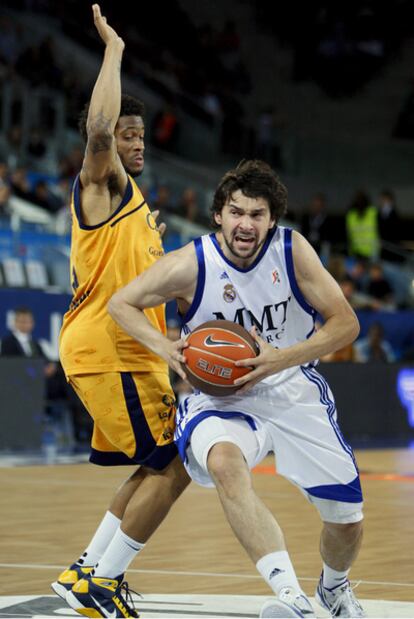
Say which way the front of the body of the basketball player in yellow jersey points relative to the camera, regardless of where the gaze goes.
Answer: to the viewer's right

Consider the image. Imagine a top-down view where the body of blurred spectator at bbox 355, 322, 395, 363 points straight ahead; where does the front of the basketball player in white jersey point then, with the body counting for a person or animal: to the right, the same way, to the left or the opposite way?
the same way

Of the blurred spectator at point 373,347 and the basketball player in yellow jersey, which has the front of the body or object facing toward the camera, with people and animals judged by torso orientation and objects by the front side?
the blurred spectator

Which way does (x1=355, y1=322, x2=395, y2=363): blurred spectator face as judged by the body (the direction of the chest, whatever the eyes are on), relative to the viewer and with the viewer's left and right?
facing the viewer

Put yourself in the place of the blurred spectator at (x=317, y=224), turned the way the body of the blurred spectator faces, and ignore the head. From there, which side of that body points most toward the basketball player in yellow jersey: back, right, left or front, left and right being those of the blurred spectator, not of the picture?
front

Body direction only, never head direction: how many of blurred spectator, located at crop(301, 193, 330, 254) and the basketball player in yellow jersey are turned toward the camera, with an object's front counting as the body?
1

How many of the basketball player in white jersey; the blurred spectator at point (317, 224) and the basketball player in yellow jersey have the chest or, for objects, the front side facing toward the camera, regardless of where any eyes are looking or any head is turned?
2

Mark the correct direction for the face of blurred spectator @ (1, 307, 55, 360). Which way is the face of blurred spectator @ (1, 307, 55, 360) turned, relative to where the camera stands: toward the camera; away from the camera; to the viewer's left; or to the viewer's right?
toward the camera

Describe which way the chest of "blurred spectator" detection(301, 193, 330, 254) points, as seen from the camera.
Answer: toward the camera

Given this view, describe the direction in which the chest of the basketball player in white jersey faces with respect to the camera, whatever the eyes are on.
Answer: toward the camera

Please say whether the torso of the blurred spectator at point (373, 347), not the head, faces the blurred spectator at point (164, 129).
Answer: no

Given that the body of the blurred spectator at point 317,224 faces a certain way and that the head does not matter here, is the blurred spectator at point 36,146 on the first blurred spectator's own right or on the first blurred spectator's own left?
on the first blurred spectator's own right

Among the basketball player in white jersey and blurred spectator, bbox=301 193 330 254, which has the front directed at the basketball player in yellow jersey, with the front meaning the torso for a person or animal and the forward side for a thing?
the blurred spectator

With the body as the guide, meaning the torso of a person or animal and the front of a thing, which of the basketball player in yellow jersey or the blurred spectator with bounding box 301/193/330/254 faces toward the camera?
the blurred spectator

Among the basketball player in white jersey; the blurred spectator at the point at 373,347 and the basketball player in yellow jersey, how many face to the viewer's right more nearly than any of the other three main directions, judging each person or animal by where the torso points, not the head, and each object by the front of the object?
1

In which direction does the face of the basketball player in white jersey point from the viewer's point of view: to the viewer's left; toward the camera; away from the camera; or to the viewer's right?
toward the camera

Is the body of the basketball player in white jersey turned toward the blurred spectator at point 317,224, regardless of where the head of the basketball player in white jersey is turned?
no

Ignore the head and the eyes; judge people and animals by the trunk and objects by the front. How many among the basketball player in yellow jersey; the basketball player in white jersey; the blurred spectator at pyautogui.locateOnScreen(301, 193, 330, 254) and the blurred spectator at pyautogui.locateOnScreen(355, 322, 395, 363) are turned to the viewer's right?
1
